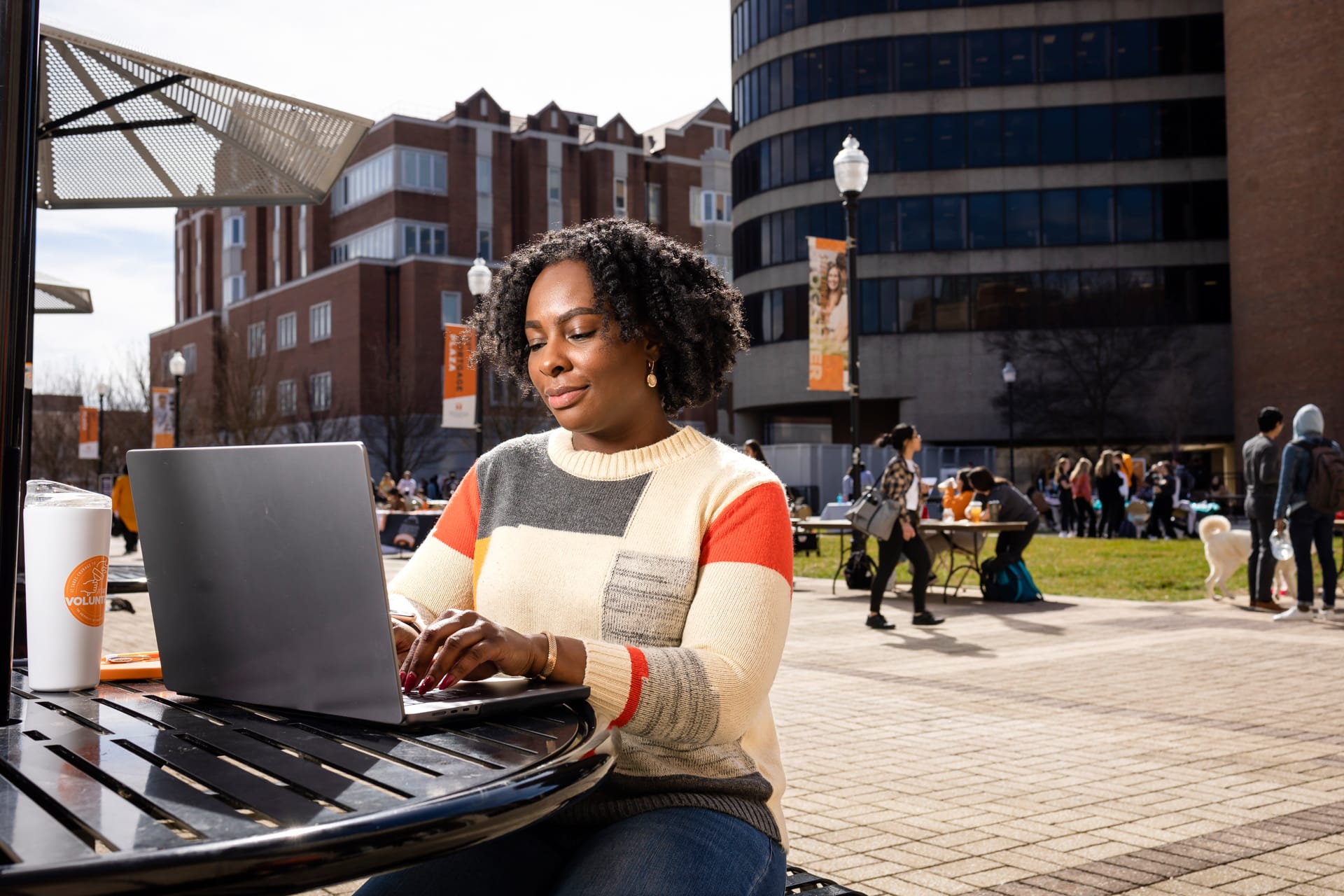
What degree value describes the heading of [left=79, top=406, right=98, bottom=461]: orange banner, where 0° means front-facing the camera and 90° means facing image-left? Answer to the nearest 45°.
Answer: approximately 0°

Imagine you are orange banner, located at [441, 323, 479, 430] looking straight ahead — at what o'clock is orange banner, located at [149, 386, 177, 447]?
orange banner, located at [149, 386, 177, 447] is roughly at 5 o'clock from orange banner, located at [441, 323, 479, 430].

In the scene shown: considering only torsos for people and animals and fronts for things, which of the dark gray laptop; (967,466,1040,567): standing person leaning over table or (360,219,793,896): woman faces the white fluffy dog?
the dark gray laptop

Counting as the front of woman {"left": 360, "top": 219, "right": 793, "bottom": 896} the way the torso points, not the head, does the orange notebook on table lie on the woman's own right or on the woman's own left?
on the woman's own right

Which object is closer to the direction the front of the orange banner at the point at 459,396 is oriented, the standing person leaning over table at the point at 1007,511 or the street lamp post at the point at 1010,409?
the standing person leaning over table

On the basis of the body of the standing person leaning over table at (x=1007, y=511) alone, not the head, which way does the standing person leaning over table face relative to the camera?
to the viewer's left
